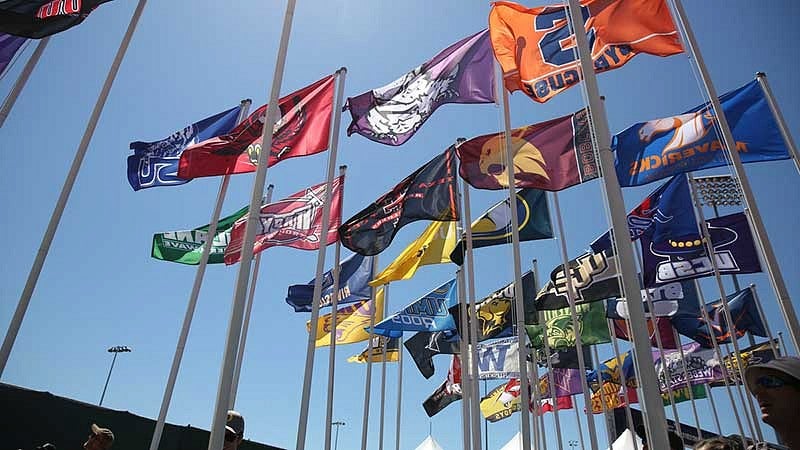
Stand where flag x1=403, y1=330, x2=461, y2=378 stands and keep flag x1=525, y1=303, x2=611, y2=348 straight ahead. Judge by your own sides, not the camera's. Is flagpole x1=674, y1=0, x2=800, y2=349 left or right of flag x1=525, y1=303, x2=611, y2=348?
right
